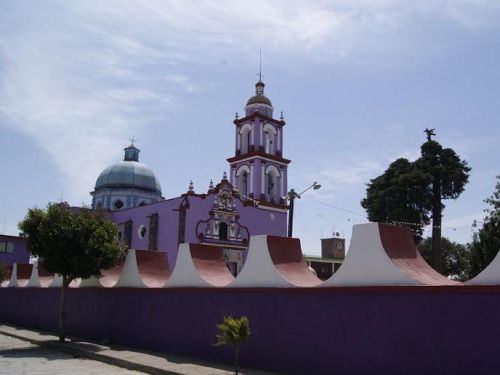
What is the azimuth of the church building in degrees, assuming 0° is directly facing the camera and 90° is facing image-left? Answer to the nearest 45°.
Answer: approximately 315°

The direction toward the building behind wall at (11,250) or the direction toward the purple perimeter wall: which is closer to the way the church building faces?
the purple perimeter wall

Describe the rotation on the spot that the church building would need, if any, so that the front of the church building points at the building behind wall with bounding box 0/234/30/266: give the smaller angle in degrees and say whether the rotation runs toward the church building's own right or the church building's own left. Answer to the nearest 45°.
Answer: approximately 135° to the church building's own right

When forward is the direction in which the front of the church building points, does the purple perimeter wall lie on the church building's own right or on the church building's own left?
on the church building's own right

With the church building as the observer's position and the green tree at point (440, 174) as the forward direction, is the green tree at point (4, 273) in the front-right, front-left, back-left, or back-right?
back-right

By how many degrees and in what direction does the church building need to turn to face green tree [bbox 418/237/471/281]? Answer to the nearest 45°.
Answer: approximately 45° to its left

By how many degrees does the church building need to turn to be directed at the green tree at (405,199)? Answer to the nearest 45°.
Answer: approximately 45° to its left
